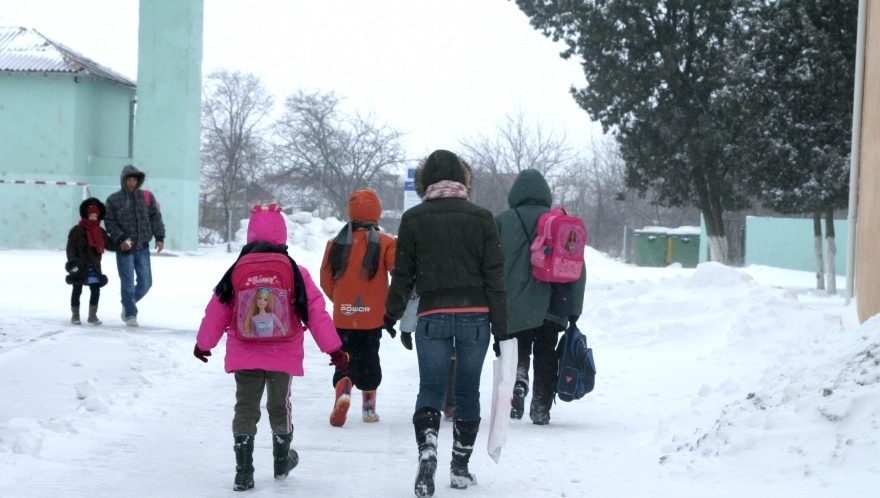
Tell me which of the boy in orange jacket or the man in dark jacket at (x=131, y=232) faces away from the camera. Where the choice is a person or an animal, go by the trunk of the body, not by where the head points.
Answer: the boy in orange jacket

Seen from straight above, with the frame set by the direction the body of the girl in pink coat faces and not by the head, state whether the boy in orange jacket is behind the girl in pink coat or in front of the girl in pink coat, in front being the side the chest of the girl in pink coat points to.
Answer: in front

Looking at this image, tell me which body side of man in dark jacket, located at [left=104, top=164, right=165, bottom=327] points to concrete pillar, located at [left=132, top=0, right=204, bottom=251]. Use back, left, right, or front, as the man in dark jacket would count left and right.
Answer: back

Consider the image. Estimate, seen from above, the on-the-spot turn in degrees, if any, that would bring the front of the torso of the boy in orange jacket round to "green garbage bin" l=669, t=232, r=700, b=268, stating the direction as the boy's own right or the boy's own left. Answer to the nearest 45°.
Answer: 0° — they already face it

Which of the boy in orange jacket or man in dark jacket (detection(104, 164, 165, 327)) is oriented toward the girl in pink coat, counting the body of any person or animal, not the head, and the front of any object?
the man in dark jacket

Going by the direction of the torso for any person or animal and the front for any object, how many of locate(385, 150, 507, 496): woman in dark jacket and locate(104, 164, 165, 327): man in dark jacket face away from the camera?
1

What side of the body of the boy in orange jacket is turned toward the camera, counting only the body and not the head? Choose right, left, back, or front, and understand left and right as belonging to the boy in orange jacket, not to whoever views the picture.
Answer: back

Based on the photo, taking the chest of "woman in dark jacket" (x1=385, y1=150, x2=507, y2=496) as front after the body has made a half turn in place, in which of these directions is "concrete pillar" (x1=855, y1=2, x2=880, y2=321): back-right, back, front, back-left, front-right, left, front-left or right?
back-left

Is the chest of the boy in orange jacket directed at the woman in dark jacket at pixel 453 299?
no

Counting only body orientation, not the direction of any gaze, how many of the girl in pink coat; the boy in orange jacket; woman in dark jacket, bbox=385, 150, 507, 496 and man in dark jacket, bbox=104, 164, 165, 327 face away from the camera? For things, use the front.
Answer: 3

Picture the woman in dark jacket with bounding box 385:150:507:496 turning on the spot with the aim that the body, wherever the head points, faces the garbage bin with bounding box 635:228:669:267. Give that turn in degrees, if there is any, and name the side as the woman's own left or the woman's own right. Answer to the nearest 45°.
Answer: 0° — they already face it

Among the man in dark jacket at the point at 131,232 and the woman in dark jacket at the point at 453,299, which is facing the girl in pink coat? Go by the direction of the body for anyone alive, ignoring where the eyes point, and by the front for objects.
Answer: the man in dark jacket at the point at 131,232

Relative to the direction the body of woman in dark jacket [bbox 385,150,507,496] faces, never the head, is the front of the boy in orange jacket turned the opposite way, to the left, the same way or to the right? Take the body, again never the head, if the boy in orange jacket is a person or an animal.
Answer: the same way

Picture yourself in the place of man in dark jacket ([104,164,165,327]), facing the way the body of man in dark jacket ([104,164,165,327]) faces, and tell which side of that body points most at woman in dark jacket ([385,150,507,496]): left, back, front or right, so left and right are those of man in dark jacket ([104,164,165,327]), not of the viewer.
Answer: front

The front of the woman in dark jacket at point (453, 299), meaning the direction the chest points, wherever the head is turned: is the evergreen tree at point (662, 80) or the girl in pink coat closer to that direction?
the evergreen tree

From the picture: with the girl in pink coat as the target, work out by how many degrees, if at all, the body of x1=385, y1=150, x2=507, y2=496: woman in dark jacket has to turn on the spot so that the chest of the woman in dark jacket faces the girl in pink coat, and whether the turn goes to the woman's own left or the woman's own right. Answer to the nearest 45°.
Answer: approximately 90° to the woman's own left

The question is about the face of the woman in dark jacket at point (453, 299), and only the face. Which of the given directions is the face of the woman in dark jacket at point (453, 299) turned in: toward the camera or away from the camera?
away from the camera

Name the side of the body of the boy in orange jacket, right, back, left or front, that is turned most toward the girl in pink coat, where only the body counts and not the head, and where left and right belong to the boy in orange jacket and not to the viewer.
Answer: back

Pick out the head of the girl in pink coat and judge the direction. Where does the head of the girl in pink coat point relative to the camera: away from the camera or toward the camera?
away from the camera

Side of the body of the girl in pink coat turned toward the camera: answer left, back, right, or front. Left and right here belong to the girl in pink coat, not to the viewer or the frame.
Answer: back

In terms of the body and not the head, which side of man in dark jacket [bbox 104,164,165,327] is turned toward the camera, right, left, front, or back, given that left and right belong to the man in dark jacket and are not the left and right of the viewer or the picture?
front

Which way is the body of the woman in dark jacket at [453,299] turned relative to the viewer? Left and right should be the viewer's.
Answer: facing away from the viewer
